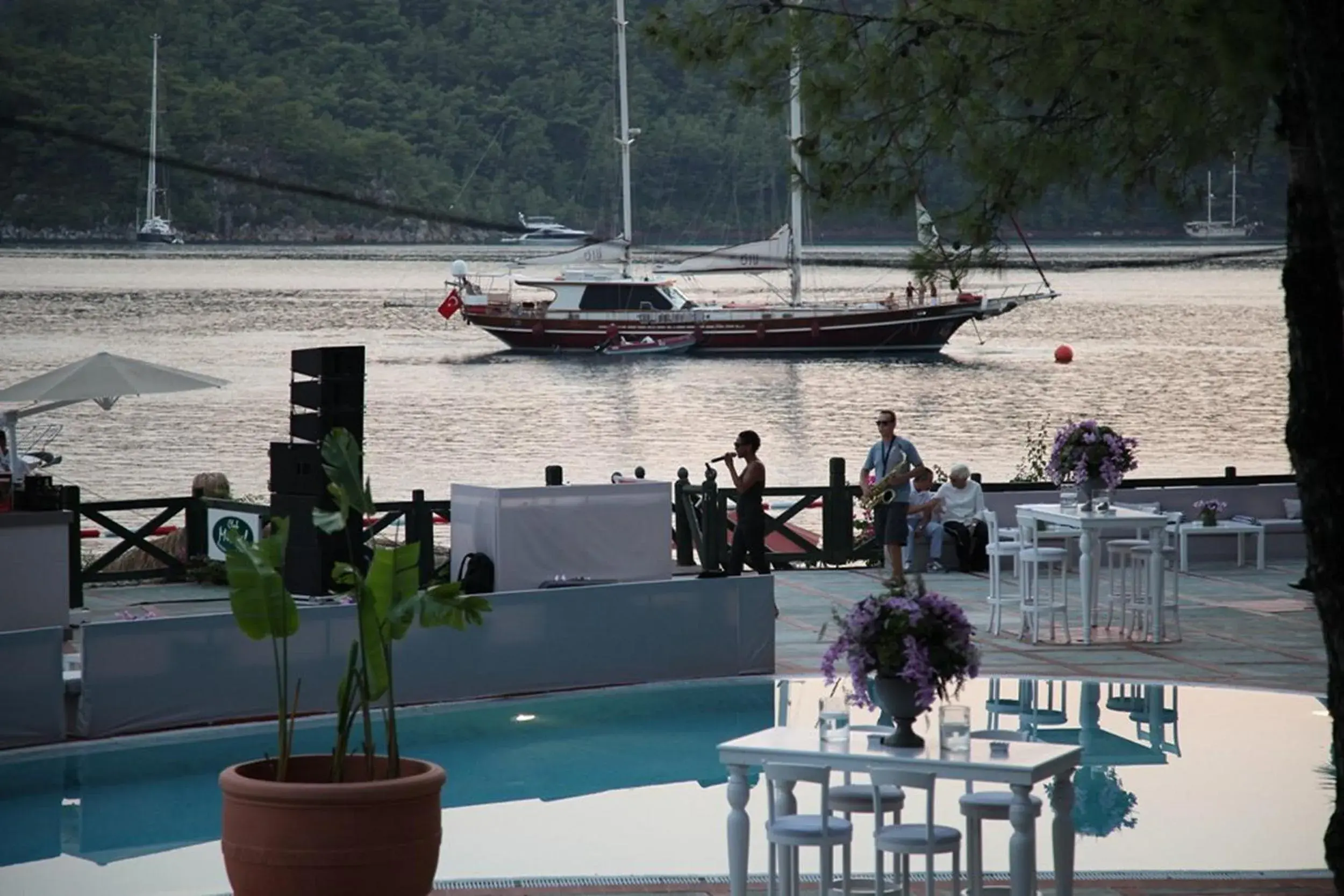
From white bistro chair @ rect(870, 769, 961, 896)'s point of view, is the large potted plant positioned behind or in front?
behind

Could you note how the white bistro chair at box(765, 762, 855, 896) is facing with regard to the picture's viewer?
facing away from the viewer and to the right of the viewer

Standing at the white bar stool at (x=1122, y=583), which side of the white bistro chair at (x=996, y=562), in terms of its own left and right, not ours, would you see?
front

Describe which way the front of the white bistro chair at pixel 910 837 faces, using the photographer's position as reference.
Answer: facing away from the viewer and to the right of the viewer

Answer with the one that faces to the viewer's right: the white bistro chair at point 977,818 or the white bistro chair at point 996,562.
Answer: the white bistro chair at point 996,562

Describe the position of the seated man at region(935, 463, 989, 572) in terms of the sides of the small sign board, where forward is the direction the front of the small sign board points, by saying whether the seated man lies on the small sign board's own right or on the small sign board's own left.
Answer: on the small sign board's own left

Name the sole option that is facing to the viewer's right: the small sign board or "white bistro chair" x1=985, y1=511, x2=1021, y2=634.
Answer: the white bistro chair

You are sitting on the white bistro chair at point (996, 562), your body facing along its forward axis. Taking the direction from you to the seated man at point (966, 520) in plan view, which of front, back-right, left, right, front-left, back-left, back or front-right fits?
left

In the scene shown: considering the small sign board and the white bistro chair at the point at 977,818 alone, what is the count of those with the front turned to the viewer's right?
0

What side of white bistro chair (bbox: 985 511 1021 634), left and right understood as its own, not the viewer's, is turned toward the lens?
right

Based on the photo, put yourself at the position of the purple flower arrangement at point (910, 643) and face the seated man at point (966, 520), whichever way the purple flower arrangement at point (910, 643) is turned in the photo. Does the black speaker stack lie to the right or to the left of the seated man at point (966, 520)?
left

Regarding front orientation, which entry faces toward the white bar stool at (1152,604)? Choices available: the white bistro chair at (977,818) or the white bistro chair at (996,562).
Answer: the white bistro chair at (996,562)
